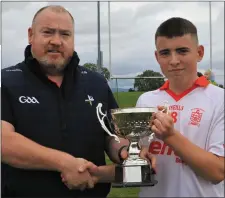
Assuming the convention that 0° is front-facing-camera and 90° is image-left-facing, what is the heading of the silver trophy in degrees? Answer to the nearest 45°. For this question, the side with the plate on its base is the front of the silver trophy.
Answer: approximately 0°
